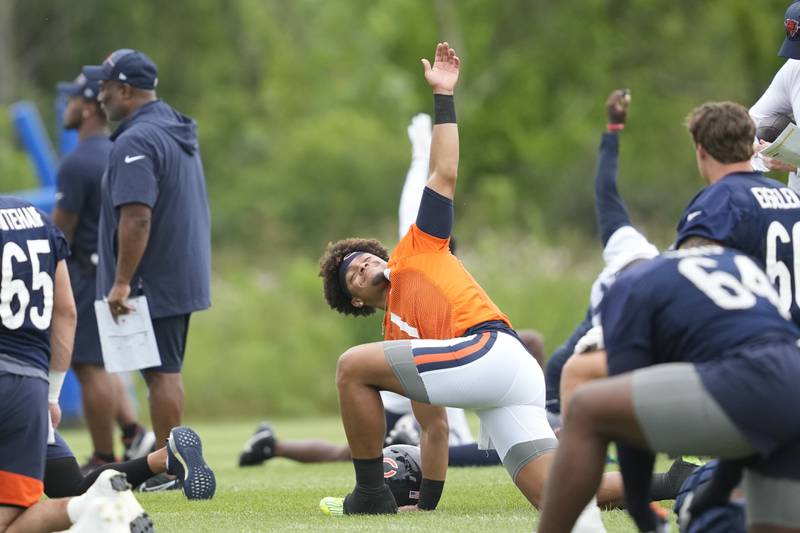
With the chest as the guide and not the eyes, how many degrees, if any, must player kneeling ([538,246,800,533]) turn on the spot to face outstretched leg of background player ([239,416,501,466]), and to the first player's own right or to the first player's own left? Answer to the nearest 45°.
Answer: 0° — they already face them

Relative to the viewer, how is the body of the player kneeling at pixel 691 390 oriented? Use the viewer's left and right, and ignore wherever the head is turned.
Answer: facing away from the viewer and to the left of the viewer

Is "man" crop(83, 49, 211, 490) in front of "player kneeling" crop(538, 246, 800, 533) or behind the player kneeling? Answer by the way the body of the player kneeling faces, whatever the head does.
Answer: in front
